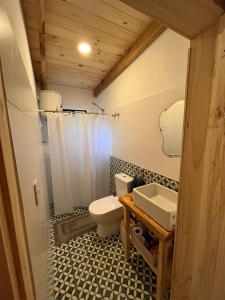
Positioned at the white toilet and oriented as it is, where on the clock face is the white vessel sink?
The white vessel sink is roughly at 9 o'clock from the white toilet.

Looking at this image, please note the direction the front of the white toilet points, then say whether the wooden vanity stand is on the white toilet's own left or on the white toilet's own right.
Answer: on the white toilet's own left

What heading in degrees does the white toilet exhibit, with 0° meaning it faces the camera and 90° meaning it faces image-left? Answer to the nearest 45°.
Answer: approximately 45°

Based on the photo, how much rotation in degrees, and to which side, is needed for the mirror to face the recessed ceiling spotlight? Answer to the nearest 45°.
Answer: approximately 45° to its right

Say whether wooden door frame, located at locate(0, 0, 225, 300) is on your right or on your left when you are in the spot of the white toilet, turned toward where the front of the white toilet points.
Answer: on your left

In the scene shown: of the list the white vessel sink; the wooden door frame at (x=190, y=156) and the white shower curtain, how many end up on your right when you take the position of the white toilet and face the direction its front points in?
1

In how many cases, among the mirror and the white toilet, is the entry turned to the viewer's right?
0

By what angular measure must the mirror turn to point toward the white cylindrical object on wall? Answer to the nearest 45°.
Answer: approximately 45° to its right

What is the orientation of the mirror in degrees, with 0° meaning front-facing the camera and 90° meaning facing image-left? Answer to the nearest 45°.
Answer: approximately 45°
